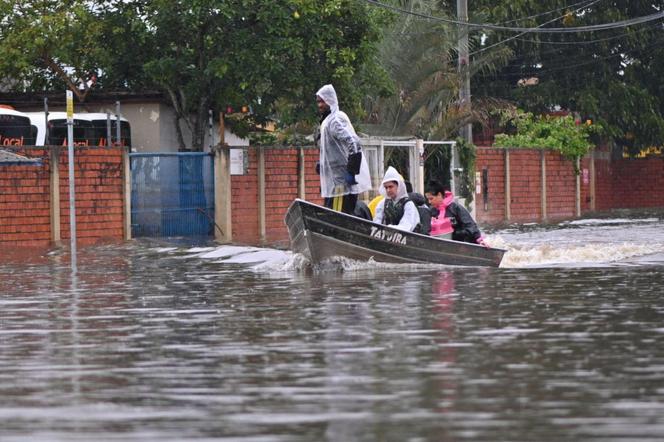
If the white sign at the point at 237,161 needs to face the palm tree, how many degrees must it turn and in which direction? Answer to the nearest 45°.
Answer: approximately 135° to its left

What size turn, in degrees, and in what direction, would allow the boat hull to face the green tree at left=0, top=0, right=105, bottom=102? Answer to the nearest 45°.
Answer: approximately 90° to its right

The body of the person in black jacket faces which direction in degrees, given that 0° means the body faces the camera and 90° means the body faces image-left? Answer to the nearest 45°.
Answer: approximately 90°

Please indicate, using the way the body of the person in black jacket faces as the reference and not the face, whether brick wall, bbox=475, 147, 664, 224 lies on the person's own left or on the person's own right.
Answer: on the person's own right

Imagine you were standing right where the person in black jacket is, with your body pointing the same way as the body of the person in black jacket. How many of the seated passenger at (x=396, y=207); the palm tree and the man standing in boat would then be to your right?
1

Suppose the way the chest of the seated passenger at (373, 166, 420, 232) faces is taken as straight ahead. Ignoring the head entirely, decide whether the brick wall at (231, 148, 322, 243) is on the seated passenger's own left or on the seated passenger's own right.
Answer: on the seated passenger's own right

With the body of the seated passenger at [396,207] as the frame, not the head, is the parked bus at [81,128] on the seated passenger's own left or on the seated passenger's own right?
on the seated passenger's own right

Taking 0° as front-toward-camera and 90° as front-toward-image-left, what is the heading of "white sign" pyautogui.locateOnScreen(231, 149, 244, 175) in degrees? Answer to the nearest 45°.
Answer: approximately 0°

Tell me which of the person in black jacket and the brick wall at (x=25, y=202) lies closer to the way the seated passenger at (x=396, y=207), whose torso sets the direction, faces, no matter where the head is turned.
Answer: the brick wall

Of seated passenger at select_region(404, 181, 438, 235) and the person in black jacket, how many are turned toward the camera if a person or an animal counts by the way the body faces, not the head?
0
